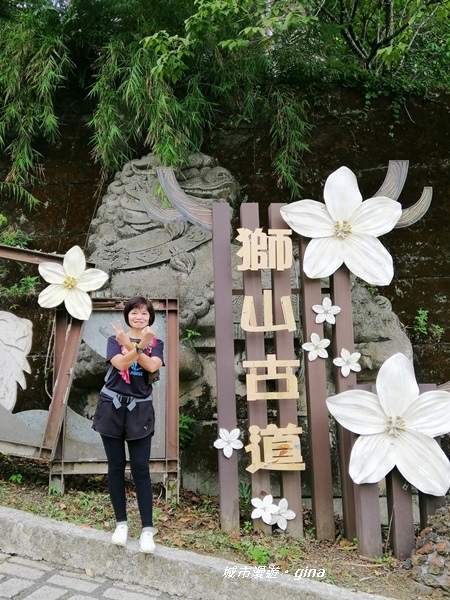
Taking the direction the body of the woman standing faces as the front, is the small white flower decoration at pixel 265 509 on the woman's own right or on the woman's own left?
on the woman's own left

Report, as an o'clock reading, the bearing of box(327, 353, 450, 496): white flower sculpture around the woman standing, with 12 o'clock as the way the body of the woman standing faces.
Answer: The white flower sculpture is roughly at 9 o'clock from the woman standing.

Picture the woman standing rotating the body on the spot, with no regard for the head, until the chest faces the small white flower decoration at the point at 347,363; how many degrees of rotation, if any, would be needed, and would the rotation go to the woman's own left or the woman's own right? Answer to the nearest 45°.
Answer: approximately 90° to the woman's own left

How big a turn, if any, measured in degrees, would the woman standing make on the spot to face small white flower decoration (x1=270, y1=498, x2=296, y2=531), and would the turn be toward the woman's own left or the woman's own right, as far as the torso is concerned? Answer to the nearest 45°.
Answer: approximately 135° to the woman's own left

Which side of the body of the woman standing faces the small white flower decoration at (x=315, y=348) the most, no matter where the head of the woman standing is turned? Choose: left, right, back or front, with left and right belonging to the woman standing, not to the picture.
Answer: left

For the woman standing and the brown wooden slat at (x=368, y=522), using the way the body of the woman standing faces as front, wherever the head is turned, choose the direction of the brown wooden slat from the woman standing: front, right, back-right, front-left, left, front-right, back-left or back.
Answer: left

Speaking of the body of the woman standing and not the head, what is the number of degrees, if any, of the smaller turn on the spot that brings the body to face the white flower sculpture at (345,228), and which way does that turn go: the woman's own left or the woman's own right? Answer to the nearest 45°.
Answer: approximately 90° to the woman's own left

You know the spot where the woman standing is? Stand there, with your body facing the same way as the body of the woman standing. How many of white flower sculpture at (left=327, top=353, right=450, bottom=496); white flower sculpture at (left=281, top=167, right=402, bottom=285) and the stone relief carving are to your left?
2

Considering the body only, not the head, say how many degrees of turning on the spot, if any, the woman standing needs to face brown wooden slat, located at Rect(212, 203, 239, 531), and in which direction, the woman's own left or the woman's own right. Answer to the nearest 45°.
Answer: approximately 135° to the woman's own left

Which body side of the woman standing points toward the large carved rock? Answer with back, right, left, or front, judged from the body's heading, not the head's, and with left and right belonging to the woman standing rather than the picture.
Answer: back

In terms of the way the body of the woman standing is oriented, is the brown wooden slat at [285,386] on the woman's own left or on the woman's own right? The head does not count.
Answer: on the woman's own left

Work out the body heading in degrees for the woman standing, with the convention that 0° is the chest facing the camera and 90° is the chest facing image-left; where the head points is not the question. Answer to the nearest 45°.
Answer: approximately 0°
